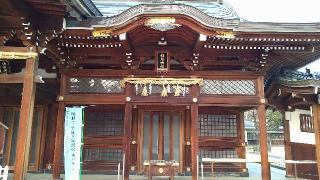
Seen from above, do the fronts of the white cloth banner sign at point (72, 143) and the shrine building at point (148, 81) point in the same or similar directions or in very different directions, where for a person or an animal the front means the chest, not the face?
same or similar directions

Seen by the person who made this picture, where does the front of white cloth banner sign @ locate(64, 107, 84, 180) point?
facing the viewer

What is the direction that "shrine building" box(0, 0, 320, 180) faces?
toward the camera
